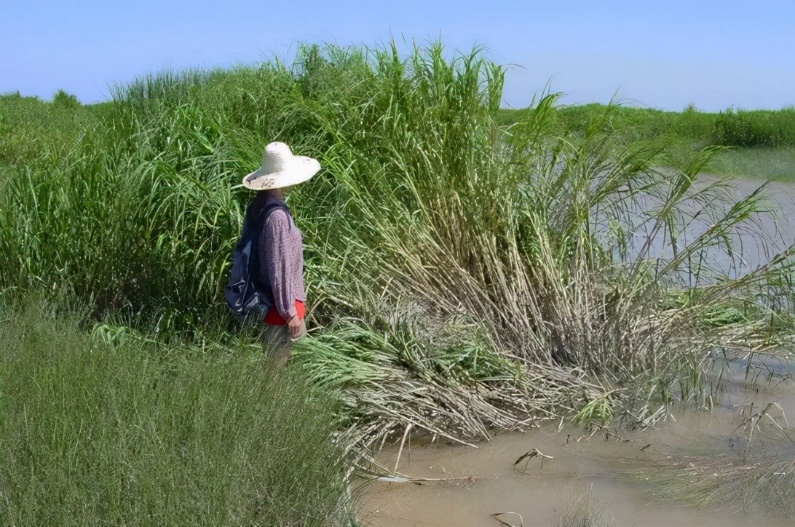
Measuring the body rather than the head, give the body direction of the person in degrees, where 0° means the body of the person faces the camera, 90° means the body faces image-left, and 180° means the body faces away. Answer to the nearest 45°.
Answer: approximately 270°
